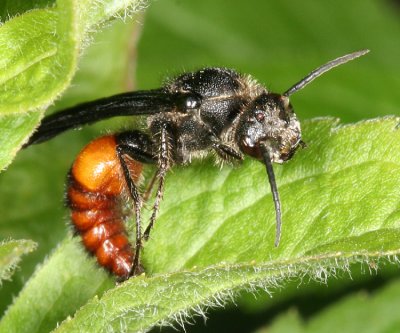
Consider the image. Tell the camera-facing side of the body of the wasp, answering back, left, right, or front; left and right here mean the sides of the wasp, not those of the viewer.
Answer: right

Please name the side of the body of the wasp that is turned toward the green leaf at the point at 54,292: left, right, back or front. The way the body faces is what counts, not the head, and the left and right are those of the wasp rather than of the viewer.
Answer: back

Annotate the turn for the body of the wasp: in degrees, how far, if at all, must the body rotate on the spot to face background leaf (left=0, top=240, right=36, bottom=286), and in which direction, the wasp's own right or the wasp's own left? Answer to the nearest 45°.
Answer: approximately 180°

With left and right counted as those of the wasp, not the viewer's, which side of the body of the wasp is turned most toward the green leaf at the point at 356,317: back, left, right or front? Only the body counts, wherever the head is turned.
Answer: front
